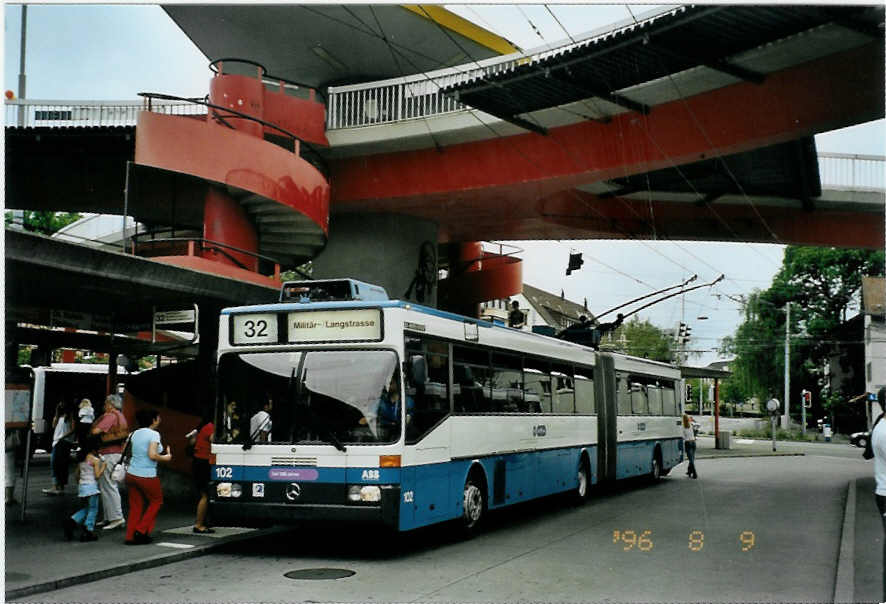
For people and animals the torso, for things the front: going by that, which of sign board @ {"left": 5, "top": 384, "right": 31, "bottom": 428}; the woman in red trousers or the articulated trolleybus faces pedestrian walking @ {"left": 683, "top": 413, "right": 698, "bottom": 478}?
the woman in red trousers

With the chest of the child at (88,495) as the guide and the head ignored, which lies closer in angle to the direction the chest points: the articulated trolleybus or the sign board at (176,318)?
the sign board

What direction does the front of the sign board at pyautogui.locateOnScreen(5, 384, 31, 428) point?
toward the camera

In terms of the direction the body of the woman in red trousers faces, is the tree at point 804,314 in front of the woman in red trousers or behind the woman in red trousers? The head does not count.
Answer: in front

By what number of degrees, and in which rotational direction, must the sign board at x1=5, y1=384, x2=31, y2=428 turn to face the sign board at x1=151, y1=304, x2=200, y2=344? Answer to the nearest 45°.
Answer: approximately 135° to its left

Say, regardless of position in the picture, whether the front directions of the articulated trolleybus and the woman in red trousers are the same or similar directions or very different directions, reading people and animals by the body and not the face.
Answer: very different directions

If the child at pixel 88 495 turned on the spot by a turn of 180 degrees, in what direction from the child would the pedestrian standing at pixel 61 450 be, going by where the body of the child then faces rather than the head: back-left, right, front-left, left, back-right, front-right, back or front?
back-right

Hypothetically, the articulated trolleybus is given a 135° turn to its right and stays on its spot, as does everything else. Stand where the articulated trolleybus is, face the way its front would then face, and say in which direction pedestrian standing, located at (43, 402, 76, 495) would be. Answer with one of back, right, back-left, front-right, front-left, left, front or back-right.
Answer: front-left

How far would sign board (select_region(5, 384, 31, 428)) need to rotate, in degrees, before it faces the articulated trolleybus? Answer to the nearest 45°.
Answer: approximately 45° to its left

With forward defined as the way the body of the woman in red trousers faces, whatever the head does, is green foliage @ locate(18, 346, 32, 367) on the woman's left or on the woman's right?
on the woman's left

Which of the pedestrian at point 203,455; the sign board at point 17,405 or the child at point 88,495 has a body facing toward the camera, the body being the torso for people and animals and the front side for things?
the sign board
